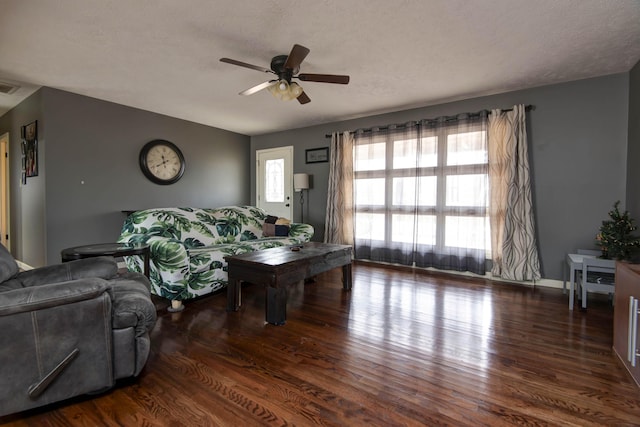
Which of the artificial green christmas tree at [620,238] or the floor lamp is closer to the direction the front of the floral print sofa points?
the artificial green christmas tree

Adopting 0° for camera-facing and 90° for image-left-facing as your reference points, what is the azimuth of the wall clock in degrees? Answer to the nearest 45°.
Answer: approximately 315°

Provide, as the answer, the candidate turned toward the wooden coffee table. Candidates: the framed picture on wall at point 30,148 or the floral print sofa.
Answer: the floral print sofa

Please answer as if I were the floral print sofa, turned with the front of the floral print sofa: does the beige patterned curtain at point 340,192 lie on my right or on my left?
on my left

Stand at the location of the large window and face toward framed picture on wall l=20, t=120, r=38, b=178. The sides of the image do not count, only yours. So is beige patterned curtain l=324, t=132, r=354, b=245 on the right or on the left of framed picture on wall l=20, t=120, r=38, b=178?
right

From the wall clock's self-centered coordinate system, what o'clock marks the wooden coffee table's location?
The wooden coffee table is roughly at 1 o'clock from the wall clock.

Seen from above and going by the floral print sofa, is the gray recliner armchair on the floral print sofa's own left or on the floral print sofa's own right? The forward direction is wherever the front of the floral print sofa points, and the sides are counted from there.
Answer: on the floral print sofa's own right

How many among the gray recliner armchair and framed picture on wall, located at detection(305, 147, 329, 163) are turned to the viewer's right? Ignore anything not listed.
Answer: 1

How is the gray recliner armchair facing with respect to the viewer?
to the viewer's right
